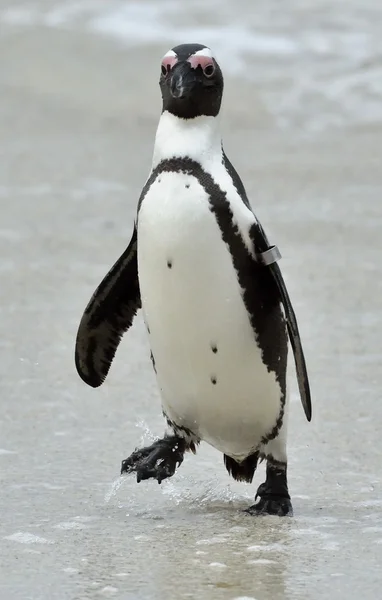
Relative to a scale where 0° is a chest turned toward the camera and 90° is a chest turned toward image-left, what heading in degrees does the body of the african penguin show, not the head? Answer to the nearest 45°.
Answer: approximately 45°
